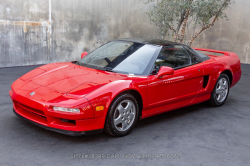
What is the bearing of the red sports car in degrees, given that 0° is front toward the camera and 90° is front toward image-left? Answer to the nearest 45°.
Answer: approximately 45°
